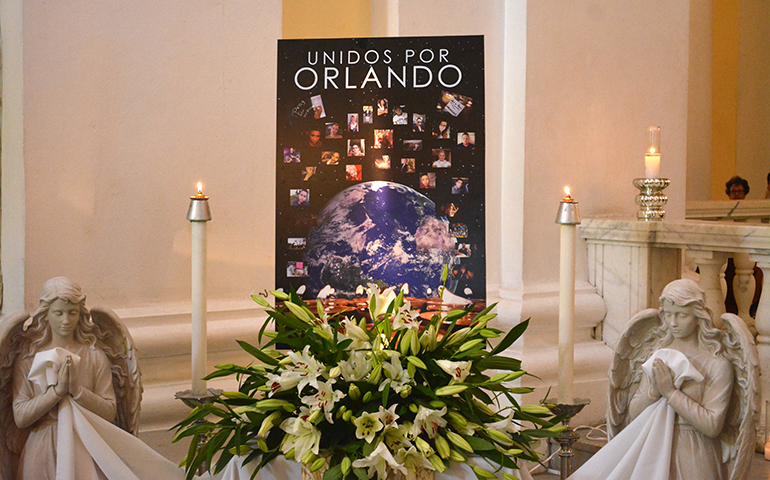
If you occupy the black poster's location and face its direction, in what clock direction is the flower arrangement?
The flower arrangement is roughly at 12 o'clock from the black poster.

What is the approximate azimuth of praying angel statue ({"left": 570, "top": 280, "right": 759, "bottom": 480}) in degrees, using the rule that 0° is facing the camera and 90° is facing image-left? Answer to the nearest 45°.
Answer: approximately 45°

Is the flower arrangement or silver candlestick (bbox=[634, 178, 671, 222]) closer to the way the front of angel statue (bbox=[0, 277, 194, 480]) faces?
the flower arrangement

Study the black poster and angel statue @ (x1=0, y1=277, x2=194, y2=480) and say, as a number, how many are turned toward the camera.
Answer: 2

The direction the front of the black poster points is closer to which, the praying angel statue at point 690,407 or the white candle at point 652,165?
the praying angel statue

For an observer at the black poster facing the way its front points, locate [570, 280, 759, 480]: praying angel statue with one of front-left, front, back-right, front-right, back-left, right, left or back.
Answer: front-left

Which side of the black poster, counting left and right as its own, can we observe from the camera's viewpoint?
front

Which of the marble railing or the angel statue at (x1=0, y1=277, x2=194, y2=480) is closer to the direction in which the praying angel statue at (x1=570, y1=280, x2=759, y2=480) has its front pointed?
the angel statue

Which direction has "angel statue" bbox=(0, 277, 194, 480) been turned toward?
toward the camera

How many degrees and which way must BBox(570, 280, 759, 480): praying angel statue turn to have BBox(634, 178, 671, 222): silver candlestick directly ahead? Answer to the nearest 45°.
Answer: approximately 135° to its right
